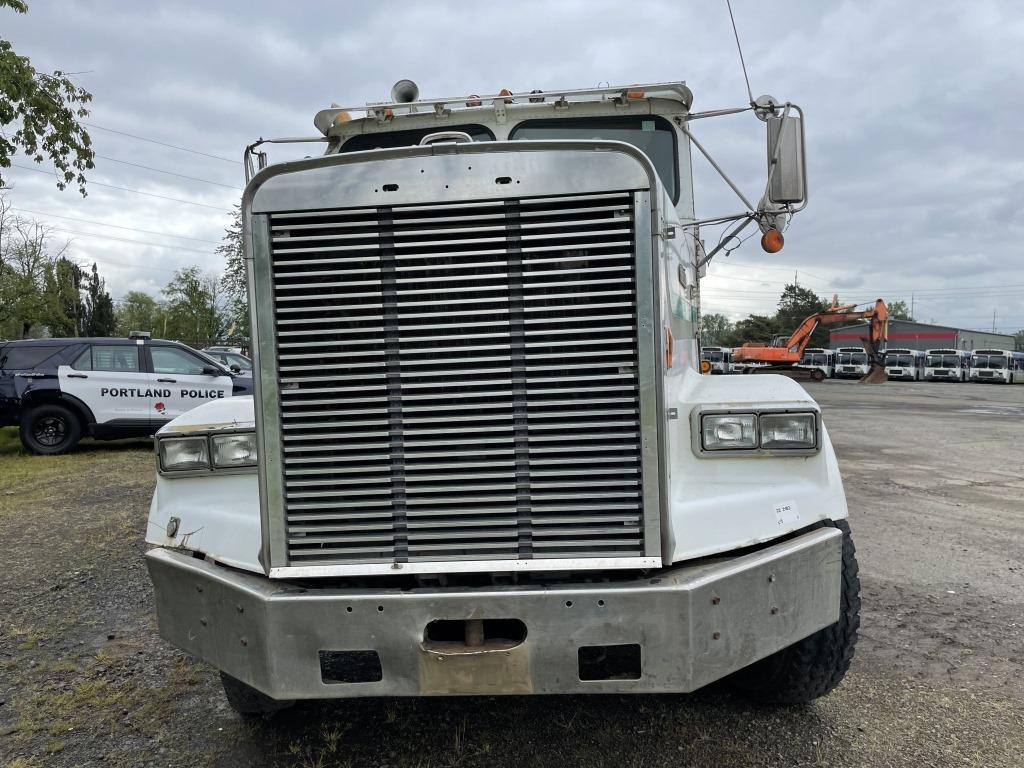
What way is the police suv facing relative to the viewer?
to the viewer's right

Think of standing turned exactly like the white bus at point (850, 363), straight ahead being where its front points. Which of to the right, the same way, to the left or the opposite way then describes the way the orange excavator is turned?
to the left

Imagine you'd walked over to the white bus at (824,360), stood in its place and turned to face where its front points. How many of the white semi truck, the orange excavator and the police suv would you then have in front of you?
3

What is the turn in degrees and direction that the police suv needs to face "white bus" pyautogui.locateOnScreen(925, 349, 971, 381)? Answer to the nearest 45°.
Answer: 0° — it already faces it

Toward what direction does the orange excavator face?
to the viewer's right

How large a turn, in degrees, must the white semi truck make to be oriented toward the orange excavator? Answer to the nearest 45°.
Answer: approximately 135° to its left

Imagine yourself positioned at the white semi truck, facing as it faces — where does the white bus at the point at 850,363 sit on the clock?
The white bus is roughly at 7 o'clock from the white semi truck.

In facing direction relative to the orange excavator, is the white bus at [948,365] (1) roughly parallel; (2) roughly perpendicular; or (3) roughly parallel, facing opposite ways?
roughly perpendicular

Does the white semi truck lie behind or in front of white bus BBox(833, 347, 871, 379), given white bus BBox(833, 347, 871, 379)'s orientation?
in front

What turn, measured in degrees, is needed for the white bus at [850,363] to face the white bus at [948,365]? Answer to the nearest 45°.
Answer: approximately 90° to its left

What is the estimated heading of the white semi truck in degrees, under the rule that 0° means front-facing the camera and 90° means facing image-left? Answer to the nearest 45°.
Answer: approximately 0°

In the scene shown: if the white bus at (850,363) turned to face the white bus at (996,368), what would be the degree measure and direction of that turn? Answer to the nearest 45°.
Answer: approximately 90° to its left
